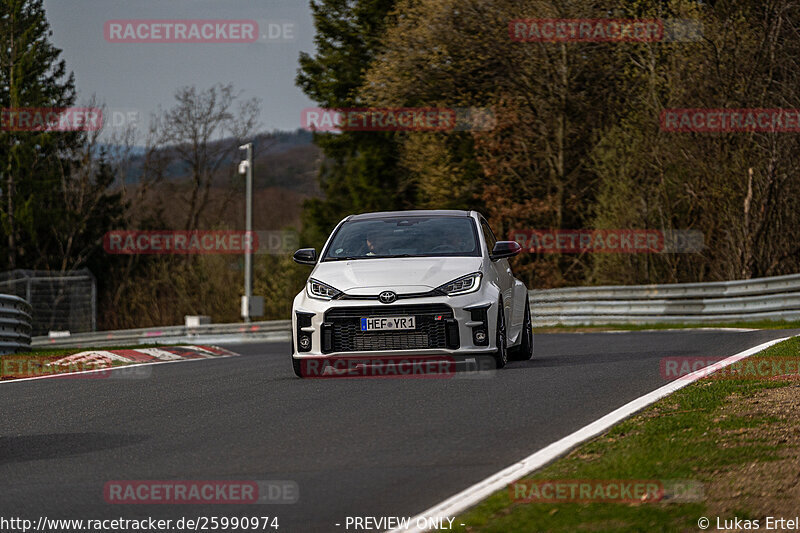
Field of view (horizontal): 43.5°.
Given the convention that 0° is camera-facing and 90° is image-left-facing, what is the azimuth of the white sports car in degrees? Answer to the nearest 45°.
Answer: approximately 0°

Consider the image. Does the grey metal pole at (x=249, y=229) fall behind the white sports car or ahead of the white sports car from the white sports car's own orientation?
behind

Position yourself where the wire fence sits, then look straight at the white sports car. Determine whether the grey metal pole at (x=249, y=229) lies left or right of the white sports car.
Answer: left

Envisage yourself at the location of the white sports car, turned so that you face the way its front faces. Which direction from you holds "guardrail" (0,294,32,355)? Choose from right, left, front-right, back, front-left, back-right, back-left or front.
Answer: back-right

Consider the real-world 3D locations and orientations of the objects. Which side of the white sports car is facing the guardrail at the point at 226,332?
back

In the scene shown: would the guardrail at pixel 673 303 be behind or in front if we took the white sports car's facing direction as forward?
behind

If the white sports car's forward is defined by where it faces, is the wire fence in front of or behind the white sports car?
behind
